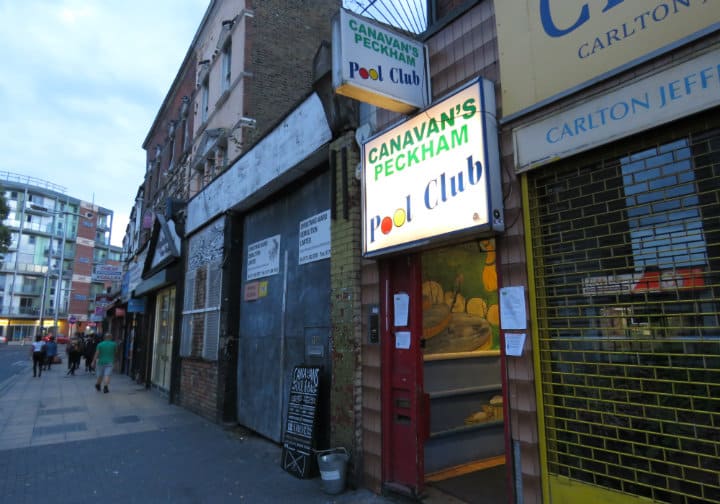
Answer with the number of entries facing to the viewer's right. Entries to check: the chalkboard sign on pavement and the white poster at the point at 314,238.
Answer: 0

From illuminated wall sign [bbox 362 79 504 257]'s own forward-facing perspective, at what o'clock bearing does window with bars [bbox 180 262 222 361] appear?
The window with bars is roughly at 3 o'clock from the illuminated wall sign.

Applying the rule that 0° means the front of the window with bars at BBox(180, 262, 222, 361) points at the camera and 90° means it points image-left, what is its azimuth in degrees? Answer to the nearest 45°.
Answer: approximately 45°

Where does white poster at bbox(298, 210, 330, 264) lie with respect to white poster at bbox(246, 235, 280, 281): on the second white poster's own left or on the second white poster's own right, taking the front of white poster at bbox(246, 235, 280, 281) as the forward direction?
on the second white poster's own left

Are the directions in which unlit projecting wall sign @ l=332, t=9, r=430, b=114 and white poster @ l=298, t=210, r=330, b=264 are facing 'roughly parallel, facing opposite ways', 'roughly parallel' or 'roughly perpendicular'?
roughly perpendicular

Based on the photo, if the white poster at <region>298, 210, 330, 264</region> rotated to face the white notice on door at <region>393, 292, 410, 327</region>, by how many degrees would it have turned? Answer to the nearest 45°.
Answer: approximately 90° to its left

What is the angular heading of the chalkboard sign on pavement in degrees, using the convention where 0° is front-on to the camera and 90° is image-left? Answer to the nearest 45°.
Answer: approximately 45°

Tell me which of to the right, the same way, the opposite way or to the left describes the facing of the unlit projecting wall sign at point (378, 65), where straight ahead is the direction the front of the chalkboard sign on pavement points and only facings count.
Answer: to the left

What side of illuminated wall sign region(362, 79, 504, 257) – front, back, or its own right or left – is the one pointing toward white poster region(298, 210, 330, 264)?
right

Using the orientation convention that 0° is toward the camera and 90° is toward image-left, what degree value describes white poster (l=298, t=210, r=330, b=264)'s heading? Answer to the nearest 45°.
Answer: approximately 45°

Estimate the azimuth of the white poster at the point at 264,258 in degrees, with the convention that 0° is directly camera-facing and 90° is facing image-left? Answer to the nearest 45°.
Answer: approximately 45°
